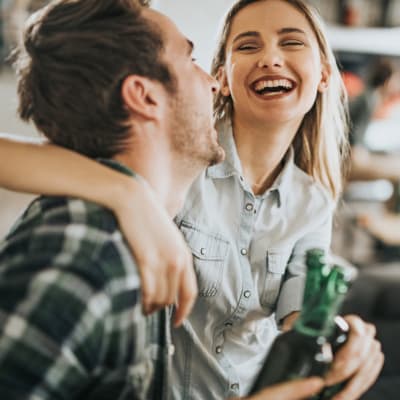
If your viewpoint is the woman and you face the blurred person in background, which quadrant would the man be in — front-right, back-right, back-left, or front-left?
back-left

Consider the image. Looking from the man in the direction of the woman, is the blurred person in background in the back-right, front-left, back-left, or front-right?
front-left

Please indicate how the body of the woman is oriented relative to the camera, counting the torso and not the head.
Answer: toward the camera

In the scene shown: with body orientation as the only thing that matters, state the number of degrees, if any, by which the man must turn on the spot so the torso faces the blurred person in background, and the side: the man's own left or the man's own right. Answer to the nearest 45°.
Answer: approximately 45° to the man's own left

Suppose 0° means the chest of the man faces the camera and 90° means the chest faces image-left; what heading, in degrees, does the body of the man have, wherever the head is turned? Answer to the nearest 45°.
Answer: approximately 270°

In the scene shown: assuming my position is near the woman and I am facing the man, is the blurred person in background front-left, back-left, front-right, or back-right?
back-right

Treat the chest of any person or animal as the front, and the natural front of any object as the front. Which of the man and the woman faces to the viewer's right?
the man

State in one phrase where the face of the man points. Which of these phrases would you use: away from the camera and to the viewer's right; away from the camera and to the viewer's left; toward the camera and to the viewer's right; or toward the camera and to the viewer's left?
away from the camera and to the viewer's right

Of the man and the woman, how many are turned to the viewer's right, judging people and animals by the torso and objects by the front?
1

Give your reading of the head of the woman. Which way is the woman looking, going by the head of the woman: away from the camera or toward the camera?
toward the camera
